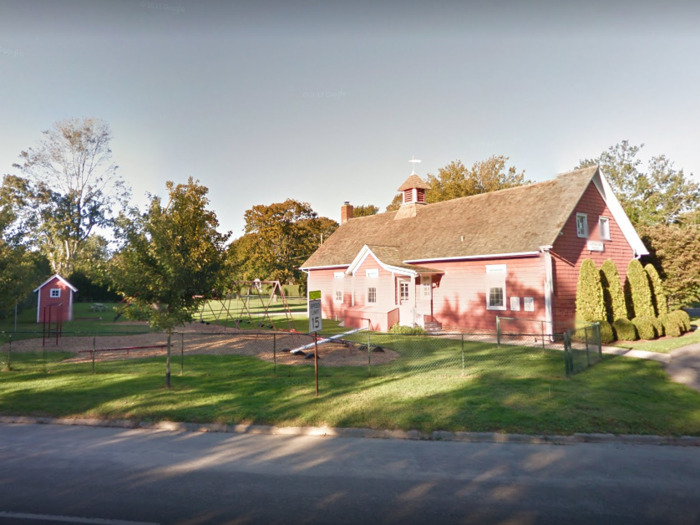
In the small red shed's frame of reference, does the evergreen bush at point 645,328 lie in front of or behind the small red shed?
in front

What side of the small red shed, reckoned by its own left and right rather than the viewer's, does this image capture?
front

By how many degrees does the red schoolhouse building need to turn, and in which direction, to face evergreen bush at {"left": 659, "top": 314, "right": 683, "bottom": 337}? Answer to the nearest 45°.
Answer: approximately 135° to its left

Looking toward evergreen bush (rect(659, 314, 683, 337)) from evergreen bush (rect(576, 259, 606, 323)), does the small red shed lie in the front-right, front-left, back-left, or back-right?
back-left

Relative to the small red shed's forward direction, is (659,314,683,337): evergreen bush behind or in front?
in front

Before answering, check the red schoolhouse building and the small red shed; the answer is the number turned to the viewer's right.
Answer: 0

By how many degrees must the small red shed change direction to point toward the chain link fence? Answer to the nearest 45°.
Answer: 0° — it already faces it

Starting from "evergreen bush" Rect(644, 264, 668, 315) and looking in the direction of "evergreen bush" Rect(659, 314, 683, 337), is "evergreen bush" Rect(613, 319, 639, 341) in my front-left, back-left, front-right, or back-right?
front-right

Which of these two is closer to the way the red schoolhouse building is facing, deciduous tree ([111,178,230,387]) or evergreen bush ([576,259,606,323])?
the deciduous tree

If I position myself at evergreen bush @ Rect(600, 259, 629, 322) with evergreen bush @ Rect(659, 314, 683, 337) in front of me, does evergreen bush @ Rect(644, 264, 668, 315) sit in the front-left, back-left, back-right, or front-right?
front-left

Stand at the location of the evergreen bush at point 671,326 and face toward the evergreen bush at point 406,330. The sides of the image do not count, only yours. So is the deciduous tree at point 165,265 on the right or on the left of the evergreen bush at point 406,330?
left

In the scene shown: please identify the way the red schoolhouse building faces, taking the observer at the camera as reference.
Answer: facing the viewer and to the left of the viewer

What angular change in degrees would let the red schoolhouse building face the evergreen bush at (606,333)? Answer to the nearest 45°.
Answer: approximately 90° to its left

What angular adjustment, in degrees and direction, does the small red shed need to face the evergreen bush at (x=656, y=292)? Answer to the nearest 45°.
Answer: approximately 45° to its left

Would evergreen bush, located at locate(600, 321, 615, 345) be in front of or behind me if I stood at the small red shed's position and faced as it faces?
in front

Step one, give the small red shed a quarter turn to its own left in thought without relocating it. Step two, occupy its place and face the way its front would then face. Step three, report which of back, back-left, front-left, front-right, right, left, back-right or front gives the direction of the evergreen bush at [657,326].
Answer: front-right
